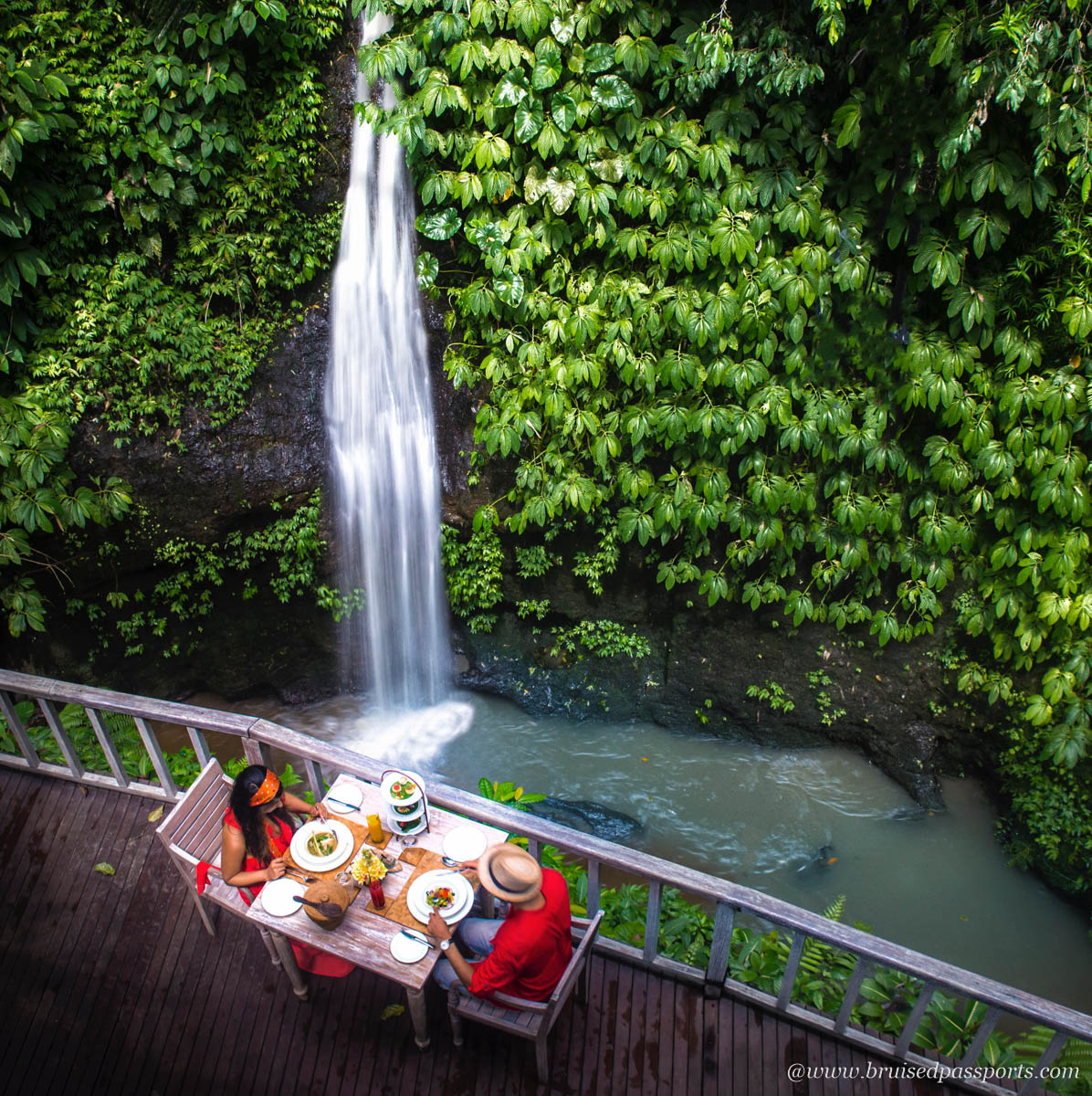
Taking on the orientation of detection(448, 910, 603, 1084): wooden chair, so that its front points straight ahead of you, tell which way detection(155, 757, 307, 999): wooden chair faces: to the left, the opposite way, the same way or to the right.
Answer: the opposite way

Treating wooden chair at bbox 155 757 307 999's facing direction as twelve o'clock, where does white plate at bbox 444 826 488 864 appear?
The white plate is roughly at 12 o'clock from the wooden chair.

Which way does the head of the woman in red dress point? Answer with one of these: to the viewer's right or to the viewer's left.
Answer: to the viewer's right

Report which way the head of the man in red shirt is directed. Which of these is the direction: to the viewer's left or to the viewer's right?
to the viewer's left

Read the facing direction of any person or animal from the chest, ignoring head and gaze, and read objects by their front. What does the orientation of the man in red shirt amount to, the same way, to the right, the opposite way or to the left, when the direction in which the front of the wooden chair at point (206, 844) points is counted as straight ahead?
the opposite way

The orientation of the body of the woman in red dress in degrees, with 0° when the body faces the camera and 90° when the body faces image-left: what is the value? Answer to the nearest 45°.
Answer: approximately 315°

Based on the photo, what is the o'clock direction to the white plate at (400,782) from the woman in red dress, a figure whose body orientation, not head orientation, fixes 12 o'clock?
The white plate is roughly at 11 o'clock from the woman in red dress.

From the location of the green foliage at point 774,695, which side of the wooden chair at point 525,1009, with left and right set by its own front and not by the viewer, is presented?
right

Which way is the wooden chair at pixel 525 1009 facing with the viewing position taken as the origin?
facing away from the viewer and to the left of the viewer

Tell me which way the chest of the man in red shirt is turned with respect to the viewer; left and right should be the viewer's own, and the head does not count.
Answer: facing away from the viewer and to the left of the viewer

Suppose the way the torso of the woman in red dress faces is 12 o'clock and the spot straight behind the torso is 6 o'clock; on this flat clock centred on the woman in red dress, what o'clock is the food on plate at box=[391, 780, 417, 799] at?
The food on plate is roughly at 11 o'clock from the woman in red dress.

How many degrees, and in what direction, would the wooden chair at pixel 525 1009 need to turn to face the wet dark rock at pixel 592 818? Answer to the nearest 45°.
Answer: approximately 45° to its right

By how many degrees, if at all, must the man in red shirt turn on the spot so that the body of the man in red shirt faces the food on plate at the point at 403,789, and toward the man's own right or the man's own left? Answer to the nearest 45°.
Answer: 0° — they already face it

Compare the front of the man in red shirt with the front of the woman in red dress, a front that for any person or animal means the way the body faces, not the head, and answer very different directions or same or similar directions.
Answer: very different directions
